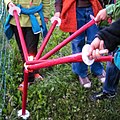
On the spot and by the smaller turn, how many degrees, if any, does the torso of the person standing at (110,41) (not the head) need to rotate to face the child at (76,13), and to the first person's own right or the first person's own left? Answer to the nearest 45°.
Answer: approximately 45° to the first person's own right

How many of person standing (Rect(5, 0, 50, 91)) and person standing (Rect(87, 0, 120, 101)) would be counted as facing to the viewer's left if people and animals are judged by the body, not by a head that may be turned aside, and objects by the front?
1

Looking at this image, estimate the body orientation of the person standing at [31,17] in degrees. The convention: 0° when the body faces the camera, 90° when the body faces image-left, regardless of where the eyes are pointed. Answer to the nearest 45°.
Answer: approximately 0°

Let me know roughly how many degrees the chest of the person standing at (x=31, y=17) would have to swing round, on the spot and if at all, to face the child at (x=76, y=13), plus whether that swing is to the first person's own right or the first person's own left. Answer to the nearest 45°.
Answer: approximately 90° to the first person's own left

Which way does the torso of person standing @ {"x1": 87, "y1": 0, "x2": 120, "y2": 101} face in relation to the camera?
to the viewer's left

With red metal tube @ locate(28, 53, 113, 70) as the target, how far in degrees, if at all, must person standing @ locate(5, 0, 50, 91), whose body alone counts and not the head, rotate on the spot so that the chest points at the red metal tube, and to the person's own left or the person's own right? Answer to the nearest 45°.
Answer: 0° — they already face it
